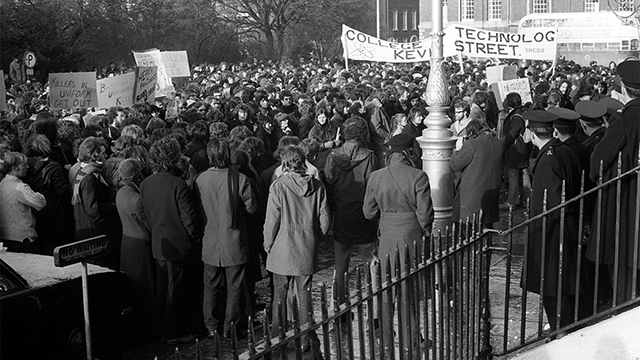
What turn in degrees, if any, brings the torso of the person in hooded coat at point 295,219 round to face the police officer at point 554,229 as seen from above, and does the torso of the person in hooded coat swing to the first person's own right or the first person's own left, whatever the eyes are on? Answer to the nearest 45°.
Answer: approximately 90° to the first person's own right

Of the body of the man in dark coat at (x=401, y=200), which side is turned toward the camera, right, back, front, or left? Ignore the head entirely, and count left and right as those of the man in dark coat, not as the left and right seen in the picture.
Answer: back

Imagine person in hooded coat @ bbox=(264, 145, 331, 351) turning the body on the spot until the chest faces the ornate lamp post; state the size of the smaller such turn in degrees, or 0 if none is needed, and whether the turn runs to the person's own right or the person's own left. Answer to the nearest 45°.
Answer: approximately 45° to the person's own right

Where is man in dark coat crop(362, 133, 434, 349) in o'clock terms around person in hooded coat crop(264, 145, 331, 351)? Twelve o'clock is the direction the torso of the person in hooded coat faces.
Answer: The man in dark coat is roughly at 3 o'clock from the person in hooded coat.

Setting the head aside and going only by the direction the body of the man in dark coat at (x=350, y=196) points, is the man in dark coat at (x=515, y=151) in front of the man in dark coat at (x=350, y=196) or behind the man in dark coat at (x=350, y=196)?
in front

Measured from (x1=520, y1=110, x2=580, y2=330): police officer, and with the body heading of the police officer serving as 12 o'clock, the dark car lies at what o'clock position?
The dark car is roughly at 10 o'clock from the police officer.

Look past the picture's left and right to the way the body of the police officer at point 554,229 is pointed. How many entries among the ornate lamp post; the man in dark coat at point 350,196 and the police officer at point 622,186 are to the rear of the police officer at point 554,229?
1

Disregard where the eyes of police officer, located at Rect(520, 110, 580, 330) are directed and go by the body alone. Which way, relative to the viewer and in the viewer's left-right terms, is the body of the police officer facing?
facing away from the viewer and to the left of the viewer

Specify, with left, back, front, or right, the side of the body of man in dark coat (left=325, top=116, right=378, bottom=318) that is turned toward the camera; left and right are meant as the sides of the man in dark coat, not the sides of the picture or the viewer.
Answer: back

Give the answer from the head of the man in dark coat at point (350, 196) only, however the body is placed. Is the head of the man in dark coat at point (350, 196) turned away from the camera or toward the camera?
away from the camera

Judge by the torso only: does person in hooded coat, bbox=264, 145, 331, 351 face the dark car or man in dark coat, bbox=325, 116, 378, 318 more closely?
the man in dark coat

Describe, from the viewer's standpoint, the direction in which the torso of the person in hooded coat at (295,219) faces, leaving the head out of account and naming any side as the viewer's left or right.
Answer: facing away from the viewer

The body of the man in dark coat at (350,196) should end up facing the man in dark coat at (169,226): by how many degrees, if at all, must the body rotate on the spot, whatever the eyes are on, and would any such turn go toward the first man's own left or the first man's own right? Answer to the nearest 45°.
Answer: approximately 135° to the first man's own left

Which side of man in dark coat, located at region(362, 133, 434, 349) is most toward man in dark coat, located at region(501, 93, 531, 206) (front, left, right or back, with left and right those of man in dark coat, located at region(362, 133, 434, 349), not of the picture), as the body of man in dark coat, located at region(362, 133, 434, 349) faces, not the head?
front

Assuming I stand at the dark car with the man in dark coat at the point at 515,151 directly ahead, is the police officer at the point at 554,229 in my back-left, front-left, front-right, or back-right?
front-right

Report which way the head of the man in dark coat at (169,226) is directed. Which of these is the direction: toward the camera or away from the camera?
away from the camera

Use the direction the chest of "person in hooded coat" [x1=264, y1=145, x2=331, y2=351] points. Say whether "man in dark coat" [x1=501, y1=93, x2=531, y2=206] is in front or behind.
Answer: in front
